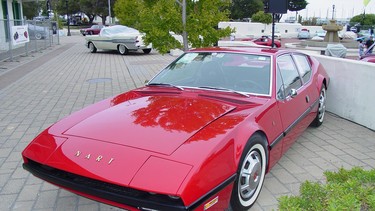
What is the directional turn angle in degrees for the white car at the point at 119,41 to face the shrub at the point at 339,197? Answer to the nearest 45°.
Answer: approximately 135° to its left

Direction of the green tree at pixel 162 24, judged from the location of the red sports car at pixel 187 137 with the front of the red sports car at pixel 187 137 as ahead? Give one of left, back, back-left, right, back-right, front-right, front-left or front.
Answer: back-right

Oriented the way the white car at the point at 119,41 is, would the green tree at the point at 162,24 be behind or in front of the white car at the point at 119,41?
behind

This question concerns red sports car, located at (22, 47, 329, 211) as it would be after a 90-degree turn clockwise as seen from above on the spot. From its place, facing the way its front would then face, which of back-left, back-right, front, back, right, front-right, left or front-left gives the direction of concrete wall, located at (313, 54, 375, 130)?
right

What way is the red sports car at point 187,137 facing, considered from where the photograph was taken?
facing the viewer and to the left of the viewer

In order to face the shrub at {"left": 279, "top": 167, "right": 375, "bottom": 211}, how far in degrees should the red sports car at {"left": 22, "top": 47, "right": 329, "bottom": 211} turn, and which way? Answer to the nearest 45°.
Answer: approximately 90° to its left

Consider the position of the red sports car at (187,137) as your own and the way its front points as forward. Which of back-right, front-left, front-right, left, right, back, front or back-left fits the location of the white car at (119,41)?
back-right

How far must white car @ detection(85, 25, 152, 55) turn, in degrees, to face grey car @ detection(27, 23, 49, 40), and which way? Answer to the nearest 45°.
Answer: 0° — it already faces it
